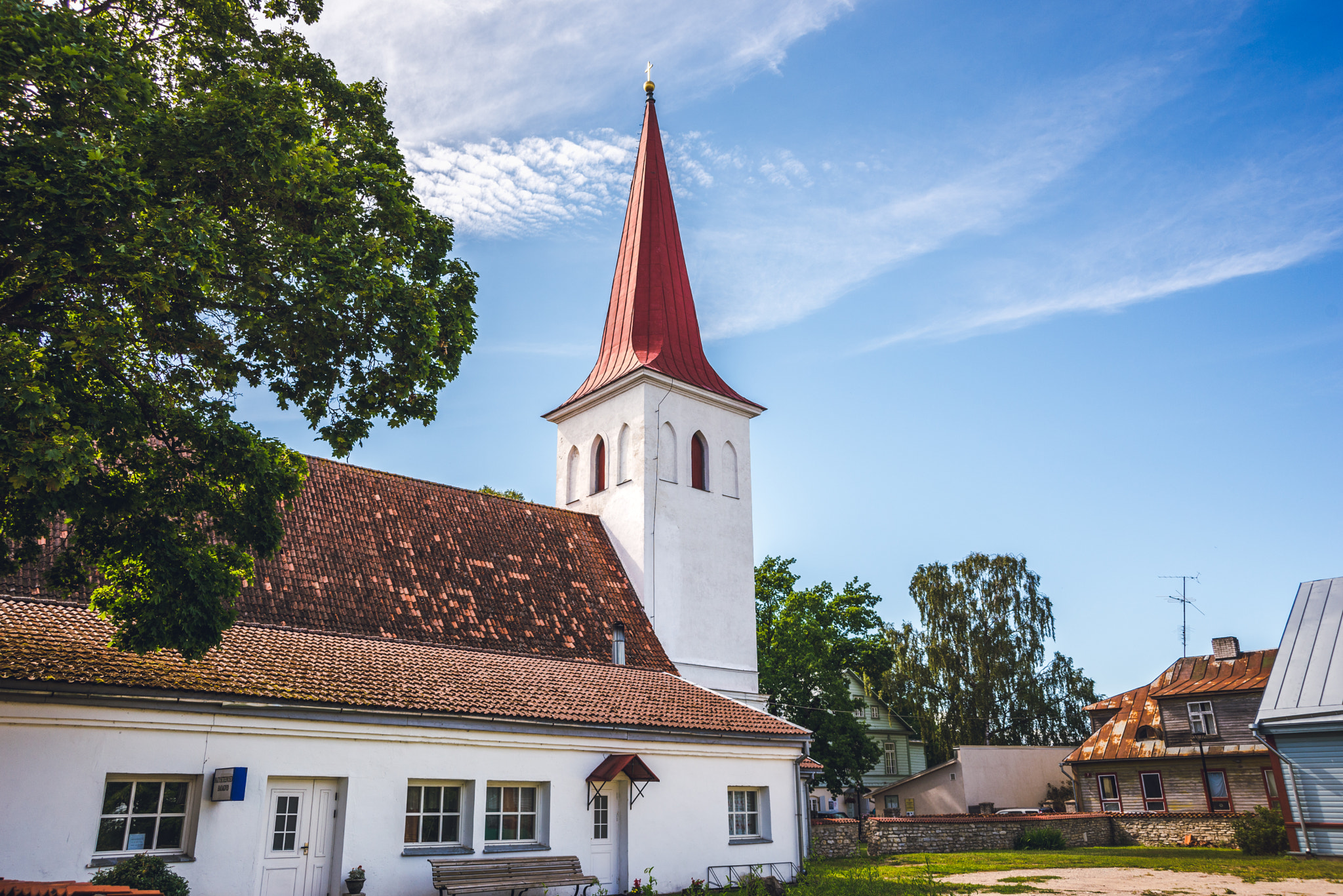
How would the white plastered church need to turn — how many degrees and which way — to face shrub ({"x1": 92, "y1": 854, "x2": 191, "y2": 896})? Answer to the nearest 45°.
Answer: approximately 90° to its right

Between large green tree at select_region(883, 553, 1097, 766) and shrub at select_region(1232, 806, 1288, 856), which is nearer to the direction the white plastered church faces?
the shrub

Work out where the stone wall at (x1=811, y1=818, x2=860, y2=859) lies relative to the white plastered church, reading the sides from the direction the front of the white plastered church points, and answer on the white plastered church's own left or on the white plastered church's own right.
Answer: on the white plastered church's own left

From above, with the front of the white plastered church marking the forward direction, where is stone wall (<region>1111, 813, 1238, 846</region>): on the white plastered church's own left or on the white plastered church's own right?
on the white plastered church's own left

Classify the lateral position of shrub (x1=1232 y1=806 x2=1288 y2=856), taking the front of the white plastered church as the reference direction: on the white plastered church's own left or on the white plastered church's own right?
on the white plastered church's own left

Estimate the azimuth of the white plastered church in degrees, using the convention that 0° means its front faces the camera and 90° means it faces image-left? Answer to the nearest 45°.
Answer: approximately 315°

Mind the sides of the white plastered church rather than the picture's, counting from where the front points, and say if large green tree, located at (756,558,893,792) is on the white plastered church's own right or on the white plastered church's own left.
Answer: on the white plastered church's own left
